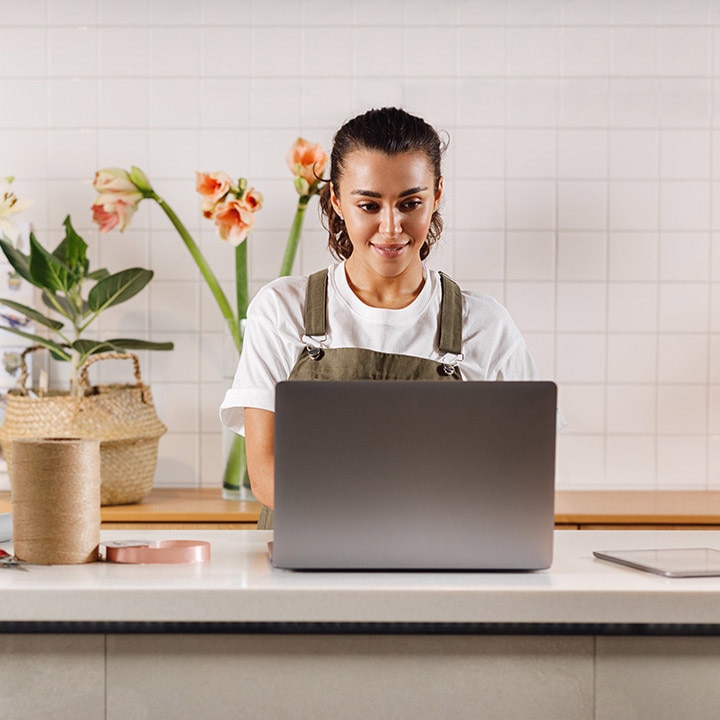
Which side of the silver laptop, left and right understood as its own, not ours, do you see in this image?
back

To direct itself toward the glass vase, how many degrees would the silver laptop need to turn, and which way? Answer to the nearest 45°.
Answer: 0° — it already faces it

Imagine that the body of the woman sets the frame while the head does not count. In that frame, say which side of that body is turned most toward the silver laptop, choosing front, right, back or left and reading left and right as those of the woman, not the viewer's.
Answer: front

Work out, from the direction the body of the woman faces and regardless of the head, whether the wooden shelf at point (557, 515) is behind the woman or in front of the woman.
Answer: behind

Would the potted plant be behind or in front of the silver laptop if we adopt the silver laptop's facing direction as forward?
in front

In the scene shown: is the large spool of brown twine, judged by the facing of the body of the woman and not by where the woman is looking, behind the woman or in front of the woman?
in front

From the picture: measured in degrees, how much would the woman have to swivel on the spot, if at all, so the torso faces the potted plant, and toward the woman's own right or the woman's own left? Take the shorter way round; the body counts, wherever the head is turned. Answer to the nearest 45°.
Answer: approximately 135° to the woman's own right

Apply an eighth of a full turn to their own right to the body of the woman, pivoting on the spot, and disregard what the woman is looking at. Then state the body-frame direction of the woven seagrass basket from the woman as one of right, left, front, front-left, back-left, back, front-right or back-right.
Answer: right

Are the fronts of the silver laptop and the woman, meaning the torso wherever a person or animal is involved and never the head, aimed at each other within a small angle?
yes

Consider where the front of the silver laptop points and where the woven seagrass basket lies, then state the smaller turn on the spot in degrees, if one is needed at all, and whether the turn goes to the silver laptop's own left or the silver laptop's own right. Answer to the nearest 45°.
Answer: approximately 45° to the silver laptop's own left

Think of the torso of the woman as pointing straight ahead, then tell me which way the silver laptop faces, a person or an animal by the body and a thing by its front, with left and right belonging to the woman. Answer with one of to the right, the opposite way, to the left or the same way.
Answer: the opposite way

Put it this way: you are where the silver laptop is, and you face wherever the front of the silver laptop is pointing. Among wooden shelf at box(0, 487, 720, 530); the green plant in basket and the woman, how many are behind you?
0

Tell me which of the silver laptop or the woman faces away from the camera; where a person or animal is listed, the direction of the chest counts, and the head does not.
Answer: the silver laptop

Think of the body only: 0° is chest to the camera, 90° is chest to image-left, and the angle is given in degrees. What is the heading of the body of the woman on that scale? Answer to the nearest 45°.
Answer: approximately 0°

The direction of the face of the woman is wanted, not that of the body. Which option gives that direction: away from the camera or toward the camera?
toward the camera

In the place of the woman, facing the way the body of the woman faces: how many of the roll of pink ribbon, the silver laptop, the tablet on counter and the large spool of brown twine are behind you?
0

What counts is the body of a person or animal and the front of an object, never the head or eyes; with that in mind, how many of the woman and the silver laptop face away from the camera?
1
